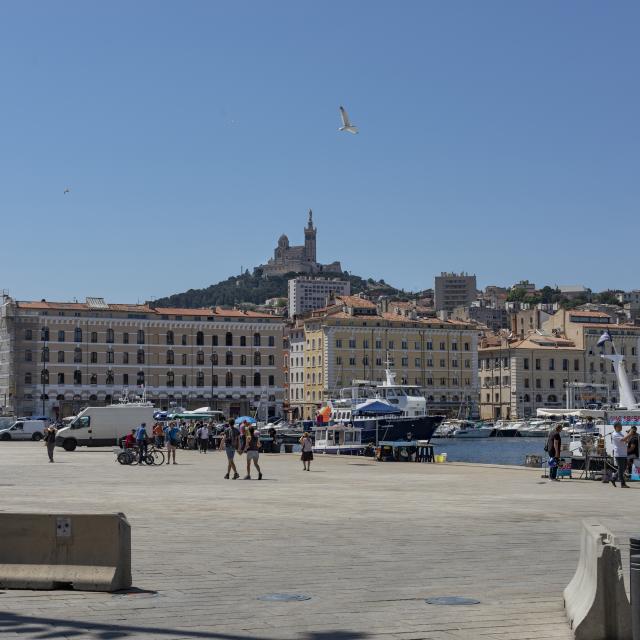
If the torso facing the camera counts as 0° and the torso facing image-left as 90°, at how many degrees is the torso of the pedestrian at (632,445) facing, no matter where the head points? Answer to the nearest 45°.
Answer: approximately 90°

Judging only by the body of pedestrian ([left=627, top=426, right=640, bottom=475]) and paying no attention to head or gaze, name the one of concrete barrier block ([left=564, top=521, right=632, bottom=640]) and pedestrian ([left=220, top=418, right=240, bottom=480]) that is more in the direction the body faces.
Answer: the pedestrian

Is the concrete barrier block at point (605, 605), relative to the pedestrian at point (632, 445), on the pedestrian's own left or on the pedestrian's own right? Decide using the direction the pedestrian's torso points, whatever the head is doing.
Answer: on the pedestrian's own left

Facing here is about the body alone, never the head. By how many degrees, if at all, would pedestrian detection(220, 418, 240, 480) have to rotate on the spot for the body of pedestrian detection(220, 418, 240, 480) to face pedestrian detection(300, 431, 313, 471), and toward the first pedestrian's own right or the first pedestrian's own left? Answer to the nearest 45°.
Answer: approximately 135° to the first pedestrian's own left
